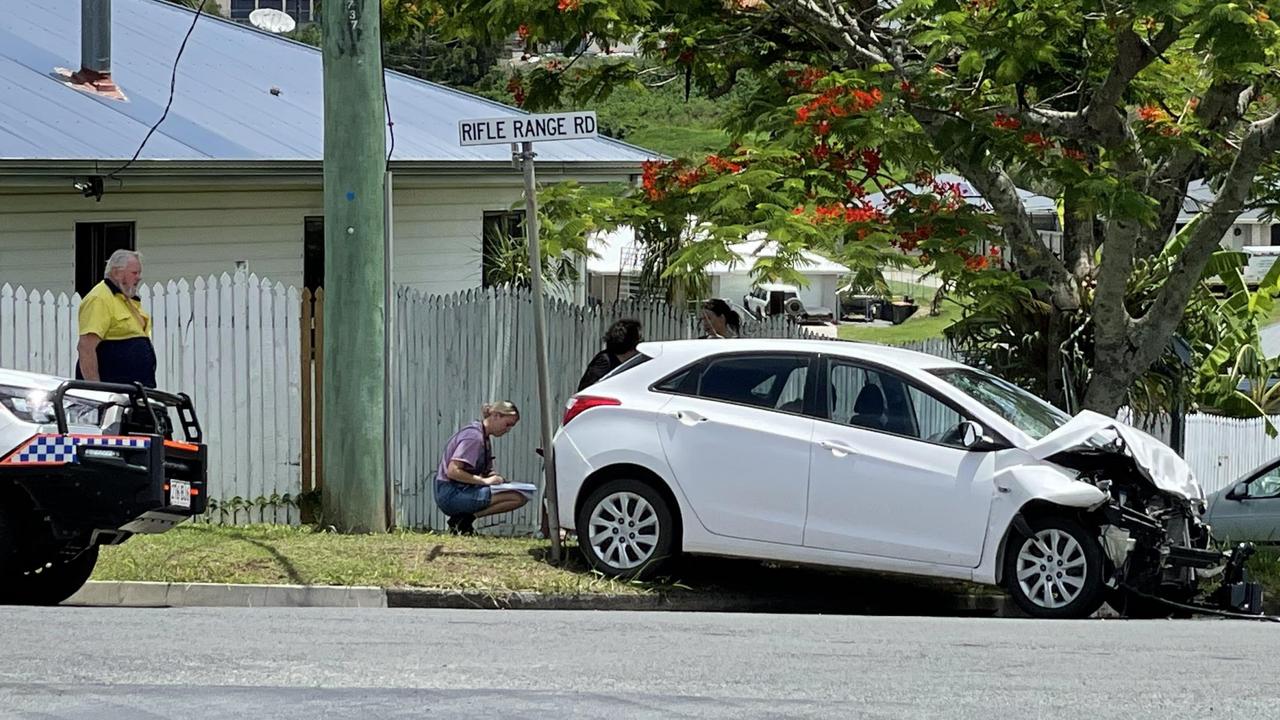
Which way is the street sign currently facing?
toward the camera

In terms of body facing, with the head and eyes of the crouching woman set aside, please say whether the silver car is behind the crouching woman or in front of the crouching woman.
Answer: in front

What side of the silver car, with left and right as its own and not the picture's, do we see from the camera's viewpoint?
left

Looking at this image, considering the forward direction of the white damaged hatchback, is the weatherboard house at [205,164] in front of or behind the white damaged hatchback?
behind

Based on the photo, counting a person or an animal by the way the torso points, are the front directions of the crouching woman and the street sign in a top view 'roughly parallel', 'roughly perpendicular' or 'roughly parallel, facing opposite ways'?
roughly perpendicular

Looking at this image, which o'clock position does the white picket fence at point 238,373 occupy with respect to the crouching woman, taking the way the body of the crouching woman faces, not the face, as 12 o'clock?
The white picket fence is roughly at 7 o'clock from the crouching woman.

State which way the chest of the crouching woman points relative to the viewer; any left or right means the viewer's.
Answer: facing to the right of the viewer

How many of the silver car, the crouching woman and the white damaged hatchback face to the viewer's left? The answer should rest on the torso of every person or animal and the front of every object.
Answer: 1

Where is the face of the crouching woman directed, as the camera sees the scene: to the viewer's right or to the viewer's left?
to the viewer's right

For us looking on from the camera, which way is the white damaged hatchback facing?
facing to the right of the viewer

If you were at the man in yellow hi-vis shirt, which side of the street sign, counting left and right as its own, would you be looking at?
right

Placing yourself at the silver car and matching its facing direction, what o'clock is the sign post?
The sign post is roughly at 10 o'clock from the silver car.
